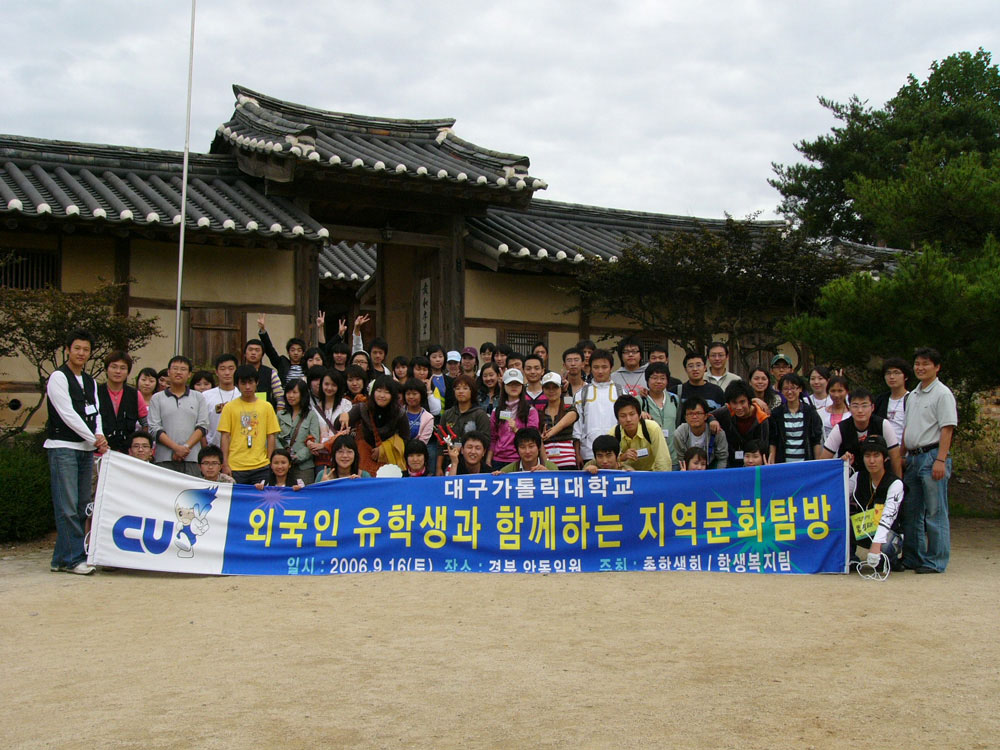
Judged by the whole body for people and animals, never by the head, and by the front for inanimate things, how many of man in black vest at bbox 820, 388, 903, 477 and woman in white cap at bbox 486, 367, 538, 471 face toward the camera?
2

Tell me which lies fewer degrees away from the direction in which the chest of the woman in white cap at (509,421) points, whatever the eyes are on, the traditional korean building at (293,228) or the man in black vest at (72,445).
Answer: the man in black vest

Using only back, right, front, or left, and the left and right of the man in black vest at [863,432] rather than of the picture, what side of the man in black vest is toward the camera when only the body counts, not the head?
front

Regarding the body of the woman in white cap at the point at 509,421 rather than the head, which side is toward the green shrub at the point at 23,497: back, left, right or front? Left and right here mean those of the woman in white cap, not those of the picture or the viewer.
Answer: right

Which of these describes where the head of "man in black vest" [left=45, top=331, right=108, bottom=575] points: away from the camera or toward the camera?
toward the camera

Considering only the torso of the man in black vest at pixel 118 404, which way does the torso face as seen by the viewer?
toward the camera

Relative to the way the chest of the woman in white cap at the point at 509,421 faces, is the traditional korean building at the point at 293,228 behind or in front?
behind

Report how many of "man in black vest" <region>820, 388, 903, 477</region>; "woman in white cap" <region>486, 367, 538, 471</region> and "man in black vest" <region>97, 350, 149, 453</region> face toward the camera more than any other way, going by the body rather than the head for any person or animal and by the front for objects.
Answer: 3

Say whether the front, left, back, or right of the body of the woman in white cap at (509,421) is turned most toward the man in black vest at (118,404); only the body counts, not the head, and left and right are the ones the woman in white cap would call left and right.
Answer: right

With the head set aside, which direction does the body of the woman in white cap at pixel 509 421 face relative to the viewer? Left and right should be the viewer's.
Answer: facing the viewer

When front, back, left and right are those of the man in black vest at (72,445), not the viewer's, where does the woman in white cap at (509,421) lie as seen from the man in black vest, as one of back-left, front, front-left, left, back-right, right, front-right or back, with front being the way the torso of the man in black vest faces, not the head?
front-left
